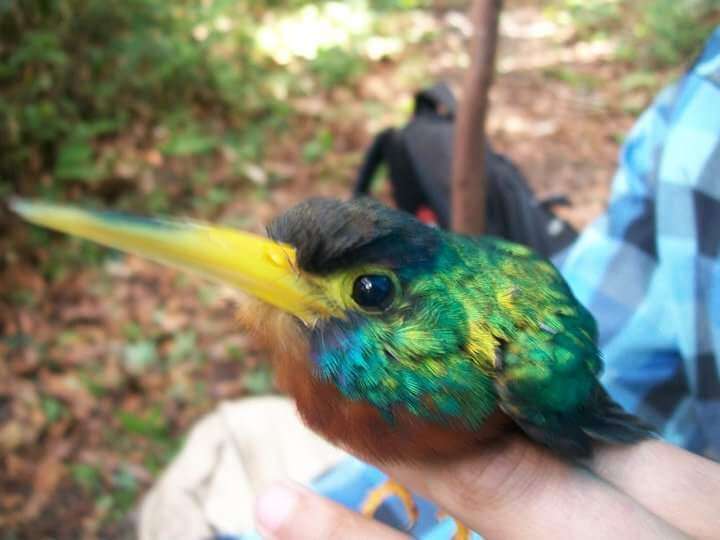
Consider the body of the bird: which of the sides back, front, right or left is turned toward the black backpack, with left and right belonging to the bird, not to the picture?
right

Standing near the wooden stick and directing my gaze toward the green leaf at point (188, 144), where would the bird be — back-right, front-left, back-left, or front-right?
back-left

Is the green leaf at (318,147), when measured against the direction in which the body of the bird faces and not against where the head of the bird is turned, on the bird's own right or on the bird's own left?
on the bird's own right

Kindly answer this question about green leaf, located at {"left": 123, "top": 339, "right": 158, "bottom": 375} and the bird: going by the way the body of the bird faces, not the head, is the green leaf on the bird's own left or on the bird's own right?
on the bird's own right

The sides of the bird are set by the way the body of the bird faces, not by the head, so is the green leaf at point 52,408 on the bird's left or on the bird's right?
on the bird's right

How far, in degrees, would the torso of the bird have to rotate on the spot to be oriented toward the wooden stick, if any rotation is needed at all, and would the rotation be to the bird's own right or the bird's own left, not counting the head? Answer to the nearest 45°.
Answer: approximately 90° to the bird's own right

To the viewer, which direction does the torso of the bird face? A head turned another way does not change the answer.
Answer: to the viewer's left

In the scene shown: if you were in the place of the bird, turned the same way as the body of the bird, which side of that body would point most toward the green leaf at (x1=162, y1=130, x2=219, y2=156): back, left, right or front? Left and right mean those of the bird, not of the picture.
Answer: right
